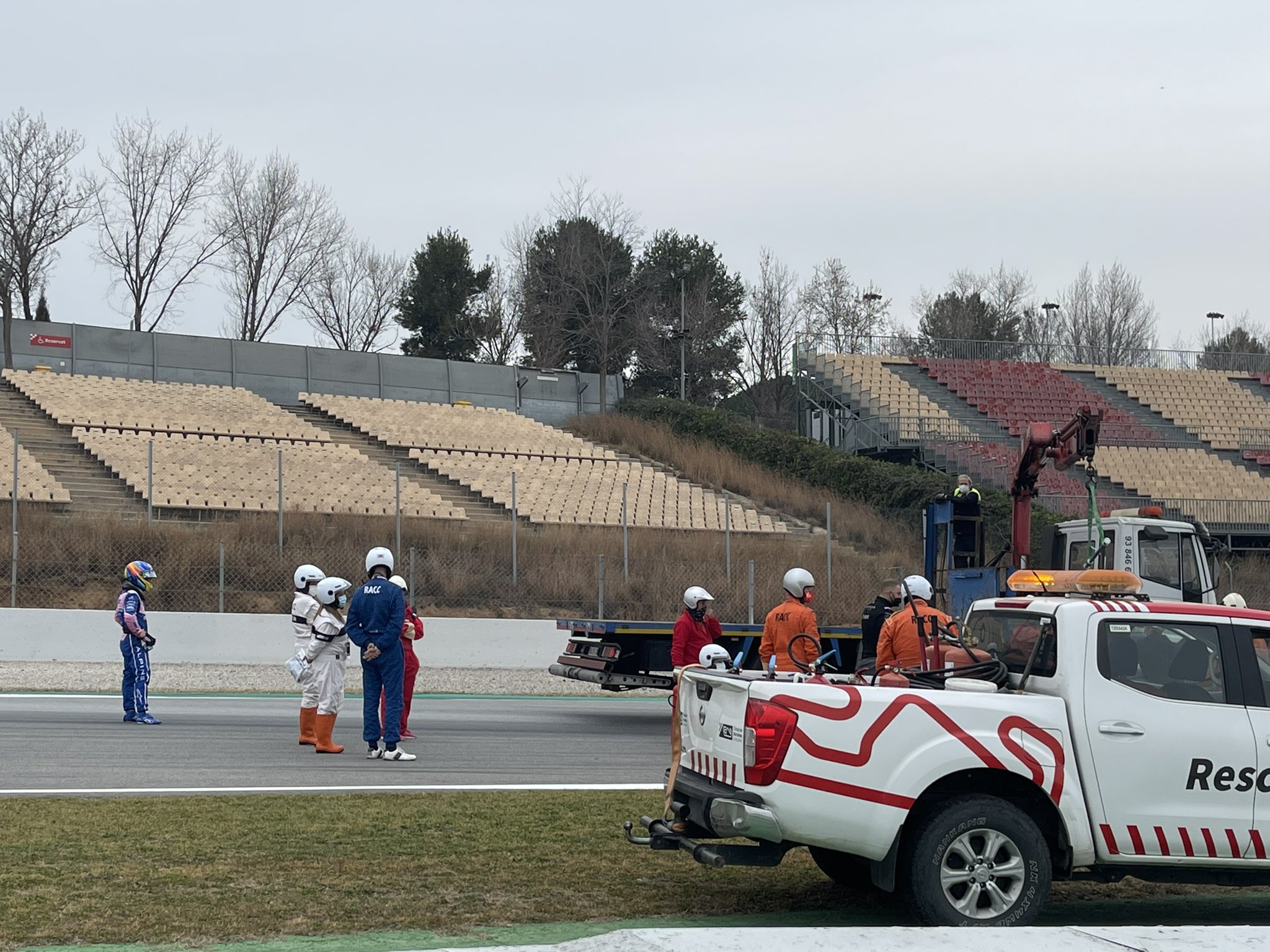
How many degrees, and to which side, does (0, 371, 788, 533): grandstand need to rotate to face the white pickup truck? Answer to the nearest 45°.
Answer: approximately 45° to its right

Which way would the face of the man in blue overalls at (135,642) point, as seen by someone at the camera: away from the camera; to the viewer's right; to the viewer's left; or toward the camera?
to the viewer's right

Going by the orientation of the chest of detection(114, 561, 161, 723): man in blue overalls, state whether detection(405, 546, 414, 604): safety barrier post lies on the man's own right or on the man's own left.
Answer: on the man's own left

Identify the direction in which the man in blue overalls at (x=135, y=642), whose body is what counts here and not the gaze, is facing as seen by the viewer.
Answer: to the viewer's right

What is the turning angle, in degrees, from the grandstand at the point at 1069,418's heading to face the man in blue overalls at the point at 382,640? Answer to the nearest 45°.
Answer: approximately 45° to its right

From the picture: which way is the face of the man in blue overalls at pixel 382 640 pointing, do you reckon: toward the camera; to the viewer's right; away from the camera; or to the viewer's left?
away from the camera

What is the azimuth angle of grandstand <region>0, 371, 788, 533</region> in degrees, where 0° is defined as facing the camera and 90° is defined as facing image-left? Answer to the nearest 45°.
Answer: approximately 315°

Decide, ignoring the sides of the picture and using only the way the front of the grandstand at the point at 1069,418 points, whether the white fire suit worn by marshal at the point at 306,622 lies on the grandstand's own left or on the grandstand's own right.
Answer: on the grandstand's own right

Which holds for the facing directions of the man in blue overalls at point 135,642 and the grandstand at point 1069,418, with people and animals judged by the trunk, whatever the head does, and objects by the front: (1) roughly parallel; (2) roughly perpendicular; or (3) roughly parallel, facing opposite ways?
roughly perpendicular
